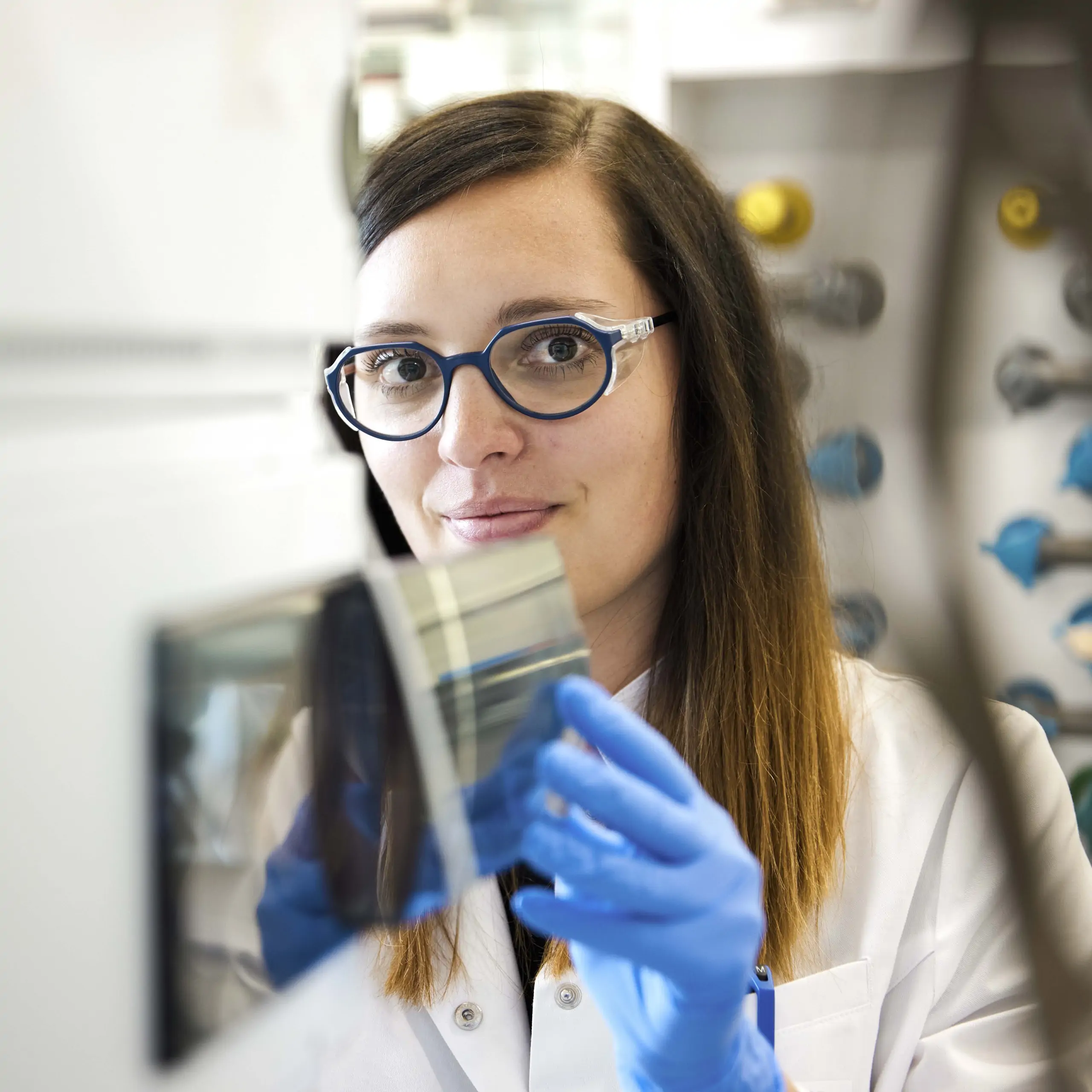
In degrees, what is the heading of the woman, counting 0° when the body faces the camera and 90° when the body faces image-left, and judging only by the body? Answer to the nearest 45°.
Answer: approximately 45°
